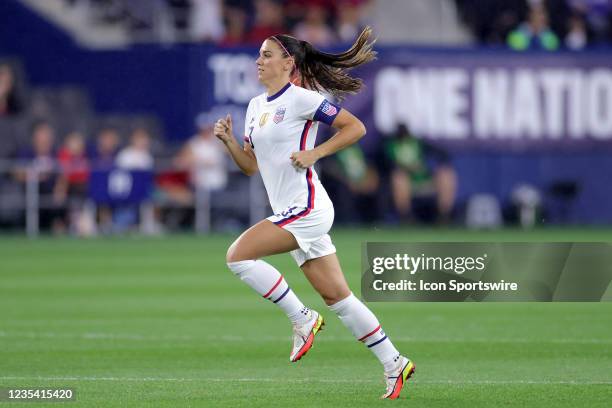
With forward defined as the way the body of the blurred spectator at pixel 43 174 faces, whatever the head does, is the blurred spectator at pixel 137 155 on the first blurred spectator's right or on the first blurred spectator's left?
on the first blurred spectator's left

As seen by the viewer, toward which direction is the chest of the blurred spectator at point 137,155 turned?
toward the camera

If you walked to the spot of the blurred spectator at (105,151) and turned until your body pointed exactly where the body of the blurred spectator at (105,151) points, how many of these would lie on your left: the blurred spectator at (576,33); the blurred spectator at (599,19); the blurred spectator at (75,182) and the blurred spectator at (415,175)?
3

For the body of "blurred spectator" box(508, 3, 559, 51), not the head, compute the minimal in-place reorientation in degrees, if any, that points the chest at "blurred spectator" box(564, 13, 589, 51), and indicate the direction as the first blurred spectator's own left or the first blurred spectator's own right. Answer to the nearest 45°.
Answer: approximately 135° to the first blurred spectator's own left

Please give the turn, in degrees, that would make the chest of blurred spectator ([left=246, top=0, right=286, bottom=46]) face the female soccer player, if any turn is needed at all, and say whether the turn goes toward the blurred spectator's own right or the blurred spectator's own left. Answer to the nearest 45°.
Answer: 0° — they already face them

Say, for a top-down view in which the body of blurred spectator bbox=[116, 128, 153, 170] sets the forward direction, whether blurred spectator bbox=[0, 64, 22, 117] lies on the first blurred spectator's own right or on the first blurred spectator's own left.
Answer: on the first blurred spectator's own right

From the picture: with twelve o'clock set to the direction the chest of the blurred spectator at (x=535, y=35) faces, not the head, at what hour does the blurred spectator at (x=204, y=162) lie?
the blurred spectator at (x=204, y=162) is roughly at 2 o'clock from the blurred spectator at (x=535, y=35).

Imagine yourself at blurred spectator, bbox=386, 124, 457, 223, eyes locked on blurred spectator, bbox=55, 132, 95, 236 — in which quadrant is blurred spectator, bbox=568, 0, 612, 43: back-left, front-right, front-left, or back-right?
back-right

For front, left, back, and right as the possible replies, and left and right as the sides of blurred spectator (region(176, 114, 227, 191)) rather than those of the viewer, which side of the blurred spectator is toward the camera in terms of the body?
front

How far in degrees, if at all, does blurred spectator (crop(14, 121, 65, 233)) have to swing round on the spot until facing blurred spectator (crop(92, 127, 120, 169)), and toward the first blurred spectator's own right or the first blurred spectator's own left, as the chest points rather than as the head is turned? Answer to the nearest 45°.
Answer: approximately 90° to the first blurred spectator's own left
